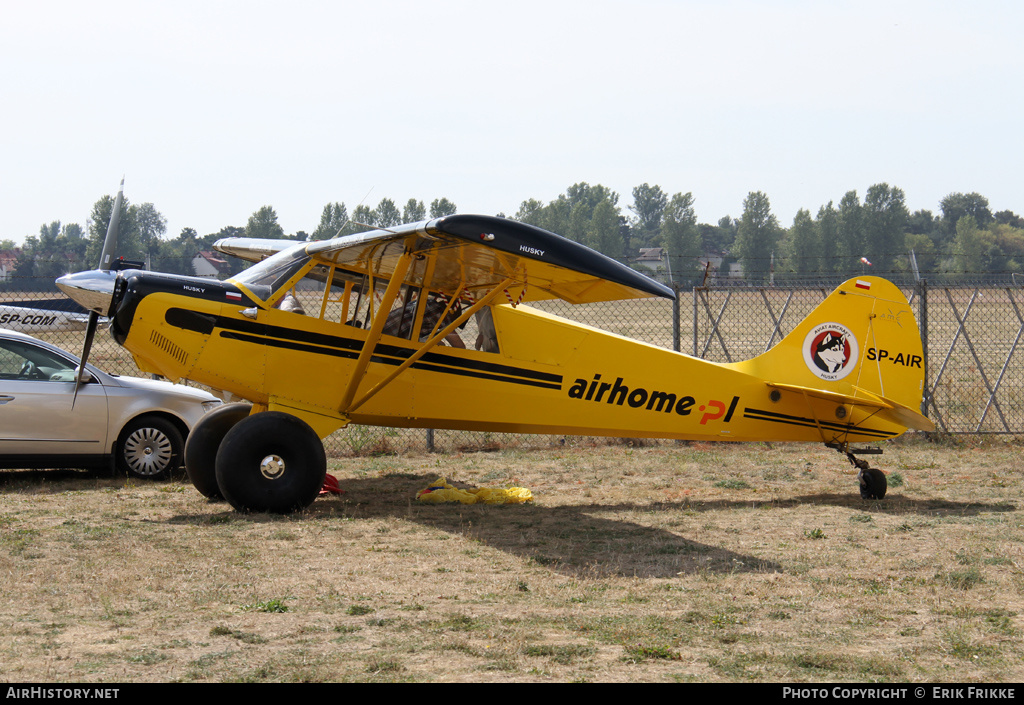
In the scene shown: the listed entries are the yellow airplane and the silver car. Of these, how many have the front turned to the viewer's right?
1

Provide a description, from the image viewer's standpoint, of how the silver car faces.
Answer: facing to the right of the viewer

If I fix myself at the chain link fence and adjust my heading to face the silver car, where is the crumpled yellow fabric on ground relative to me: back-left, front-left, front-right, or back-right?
front-left

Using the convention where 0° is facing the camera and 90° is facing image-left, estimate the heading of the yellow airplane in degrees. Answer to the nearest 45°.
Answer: approximately 90°

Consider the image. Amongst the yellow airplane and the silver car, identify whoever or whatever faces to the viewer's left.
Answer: the yellow airplane

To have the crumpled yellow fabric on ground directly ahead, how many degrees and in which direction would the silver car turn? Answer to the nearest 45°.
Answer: approximately 45° to its right

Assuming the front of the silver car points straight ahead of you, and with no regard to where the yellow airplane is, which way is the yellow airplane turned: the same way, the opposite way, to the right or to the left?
the opposite way

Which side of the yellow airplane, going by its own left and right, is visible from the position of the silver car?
front

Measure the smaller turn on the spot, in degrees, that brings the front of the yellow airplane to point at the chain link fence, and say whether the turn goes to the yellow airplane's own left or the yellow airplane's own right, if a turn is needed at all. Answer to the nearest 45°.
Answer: approximately 135° to the yellow airplane's own right
